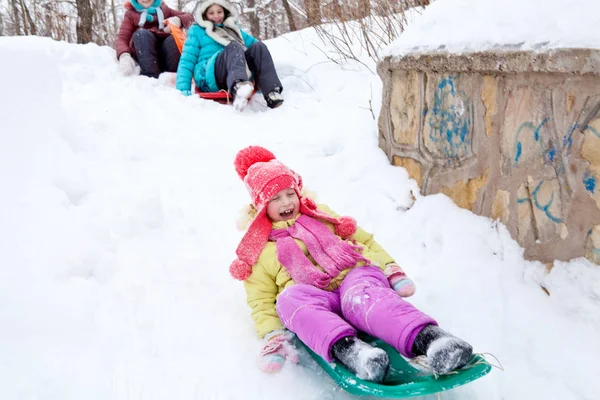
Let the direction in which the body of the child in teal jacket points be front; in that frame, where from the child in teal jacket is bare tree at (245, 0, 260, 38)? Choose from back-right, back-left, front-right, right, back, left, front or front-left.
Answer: back-left

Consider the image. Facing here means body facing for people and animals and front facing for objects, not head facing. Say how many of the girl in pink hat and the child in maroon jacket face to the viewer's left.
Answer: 0

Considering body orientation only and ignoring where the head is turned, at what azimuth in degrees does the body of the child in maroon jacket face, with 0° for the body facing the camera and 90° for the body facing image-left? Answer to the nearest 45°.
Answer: approximately 0°

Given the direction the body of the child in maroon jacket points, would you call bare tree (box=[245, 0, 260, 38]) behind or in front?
behind

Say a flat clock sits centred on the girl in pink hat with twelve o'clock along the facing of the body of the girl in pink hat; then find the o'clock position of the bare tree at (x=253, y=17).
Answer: The bare tree is roughly at 7 o'clock from the girl in pink hat.

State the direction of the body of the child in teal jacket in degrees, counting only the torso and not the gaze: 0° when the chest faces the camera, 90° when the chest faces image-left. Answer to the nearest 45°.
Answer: approximately 315°

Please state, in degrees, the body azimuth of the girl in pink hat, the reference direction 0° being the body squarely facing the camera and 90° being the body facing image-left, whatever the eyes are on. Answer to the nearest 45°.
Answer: approximately 315°

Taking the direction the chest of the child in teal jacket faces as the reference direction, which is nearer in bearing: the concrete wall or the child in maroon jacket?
the concrete wall

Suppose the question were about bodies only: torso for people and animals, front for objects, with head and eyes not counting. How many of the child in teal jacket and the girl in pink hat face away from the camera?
0
